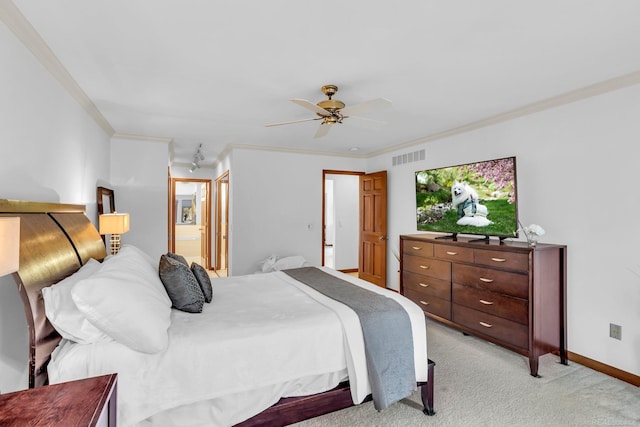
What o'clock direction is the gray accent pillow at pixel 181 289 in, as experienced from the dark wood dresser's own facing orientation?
The gray accent pillow is roughly at 12 o'clock from the dark wood dresser.

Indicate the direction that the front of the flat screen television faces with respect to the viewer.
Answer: facing the viewer and to the left of the viewer

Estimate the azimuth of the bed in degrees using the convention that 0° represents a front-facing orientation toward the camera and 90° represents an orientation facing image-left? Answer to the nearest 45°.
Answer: approximately 270°

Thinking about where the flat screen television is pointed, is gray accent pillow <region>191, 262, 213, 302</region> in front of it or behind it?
in front

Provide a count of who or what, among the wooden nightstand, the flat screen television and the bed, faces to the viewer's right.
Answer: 2

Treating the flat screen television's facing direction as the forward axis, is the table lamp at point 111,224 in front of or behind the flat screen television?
in front

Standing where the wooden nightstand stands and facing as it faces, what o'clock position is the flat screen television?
The flat screen television is roughly at 12 o'clock from the wooden nightstand.

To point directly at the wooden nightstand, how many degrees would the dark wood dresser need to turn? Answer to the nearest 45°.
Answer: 0° — it already faces it

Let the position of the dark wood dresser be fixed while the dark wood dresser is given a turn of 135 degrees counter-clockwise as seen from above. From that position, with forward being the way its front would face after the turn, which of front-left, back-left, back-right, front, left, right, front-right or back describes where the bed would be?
back-right

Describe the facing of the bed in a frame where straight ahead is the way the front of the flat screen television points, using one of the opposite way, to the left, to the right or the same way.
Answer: the opposite way

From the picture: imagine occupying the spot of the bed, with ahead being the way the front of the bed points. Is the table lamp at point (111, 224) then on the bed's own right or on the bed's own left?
on the bed's own left

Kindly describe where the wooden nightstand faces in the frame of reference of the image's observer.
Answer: facing to the right of the viewer

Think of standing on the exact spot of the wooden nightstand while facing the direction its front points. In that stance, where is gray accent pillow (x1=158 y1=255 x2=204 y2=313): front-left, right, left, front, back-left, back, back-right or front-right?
front-left
